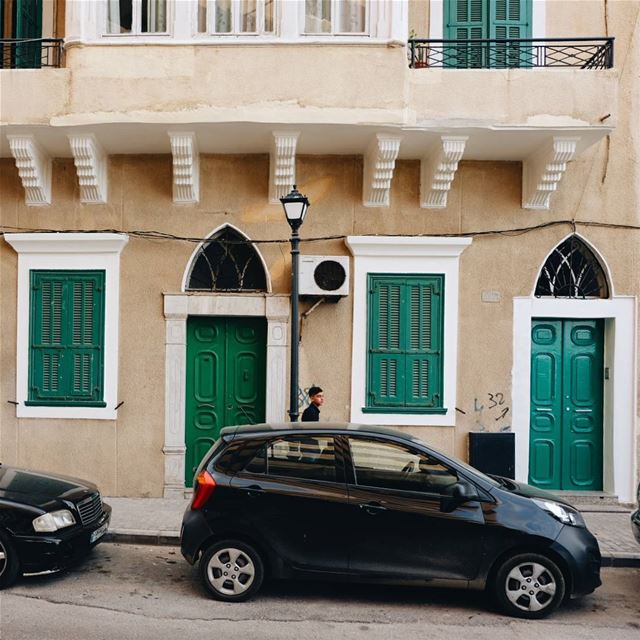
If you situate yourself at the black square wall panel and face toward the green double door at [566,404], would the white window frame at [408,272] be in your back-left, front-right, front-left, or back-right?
back-left

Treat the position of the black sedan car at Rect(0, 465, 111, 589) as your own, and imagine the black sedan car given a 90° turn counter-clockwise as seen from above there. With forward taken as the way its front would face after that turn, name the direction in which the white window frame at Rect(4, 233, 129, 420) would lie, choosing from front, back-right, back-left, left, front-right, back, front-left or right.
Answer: front-left

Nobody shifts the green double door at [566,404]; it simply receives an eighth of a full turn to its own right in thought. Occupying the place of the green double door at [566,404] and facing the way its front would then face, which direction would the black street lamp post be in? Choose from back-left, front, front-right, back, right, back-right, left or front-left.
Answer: front

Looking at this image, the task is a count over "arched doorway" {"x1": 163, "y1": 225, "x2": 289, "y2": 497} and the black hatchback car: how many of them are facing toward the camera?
1

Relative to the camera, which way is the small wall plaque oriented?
toward the camera

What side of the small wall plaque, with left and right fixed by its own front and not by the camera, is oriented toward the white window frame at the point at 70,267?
right

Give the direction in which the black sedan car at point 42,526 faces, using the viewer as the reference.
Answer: facing the viewer and to the right of the viewer

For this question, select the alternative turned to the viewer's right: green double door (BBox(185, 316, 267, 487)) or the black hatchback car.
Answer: the black hatchback car

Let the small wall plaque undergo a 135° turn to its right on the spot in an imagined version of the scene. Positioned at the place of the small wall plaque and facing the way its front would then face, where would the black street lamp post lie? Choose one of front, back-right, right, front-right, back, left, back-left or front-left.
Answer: left

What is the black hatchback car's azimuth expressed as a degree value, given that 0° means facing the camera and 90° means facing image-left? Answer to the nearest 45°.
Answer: approximately 270°

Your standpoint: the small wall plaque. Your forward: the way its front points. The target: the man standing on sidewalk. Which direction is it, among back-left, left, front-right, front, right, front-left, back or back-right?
front-right

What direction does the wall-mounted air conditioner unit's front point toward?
toward the camera

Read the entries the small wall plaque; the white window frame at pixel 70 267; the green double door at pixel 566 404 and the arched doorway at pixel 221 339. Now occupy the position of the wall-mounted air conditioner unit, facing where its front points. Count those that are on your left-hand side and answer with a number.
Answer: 2
